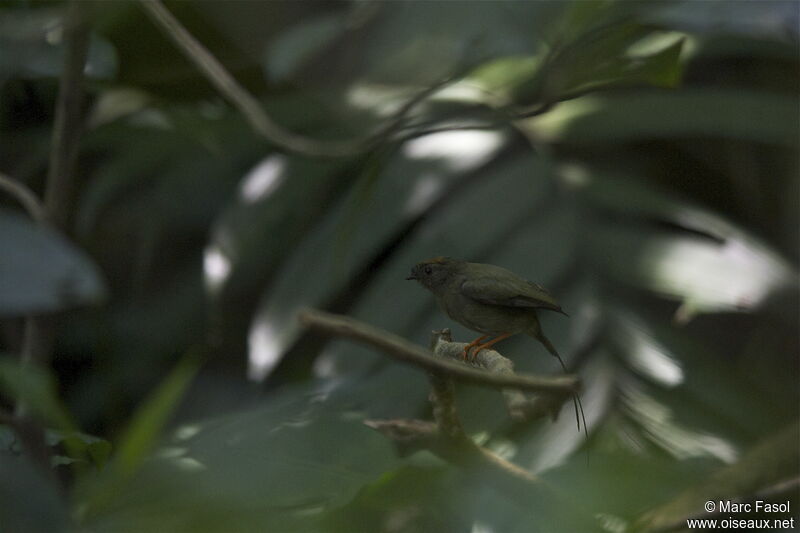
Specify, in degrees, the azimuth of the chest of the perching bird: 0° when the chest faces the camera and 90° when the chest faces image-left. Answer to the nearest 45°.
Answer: approximately 90°
